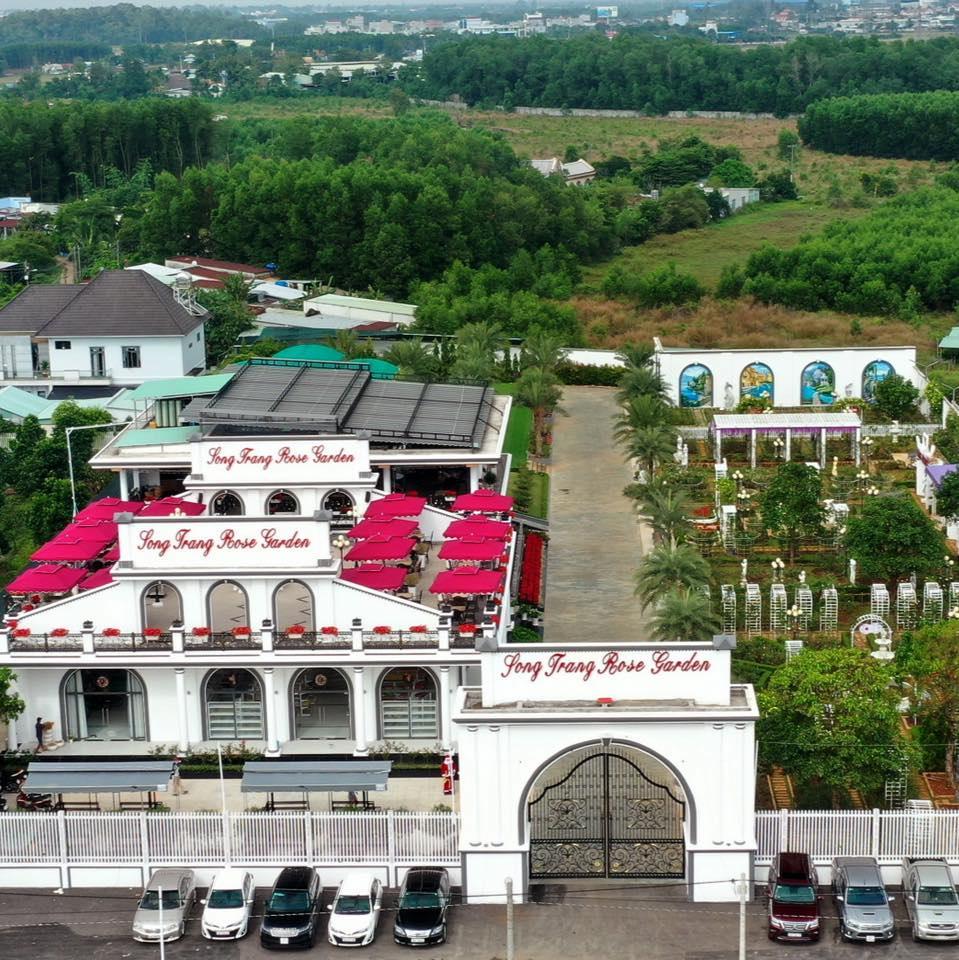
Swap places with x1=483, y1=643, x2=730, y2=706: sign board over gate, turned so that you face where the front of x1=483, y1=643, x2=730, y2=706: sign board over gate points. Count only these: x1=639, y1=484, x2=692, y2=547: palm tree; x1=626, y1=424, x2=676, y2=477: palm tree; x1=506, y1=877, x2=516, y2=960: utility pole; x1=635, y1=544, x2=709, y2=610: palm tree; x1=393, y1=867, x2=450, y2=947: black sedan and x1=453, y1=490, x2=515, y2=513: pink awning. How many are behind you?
4

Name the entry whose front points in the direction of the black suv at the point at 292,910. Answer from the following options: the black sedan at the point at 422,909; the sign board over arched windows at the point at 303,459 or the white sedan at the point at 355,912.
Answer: the sign board over arched windows

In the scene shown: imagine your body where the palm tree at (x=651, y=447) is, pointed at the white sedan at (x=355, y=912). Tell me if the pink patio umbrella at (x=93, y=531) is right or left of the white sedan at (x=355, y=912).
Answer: right

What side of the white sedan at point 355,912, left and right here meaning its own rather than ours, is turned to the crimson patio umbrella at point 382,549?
back

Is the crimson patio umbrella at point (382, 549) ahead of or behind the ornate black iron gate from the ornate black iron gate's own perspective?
behind

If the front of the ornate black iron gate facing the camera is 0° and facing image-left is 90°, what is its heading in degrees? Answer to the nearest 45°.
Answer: approximately 0°

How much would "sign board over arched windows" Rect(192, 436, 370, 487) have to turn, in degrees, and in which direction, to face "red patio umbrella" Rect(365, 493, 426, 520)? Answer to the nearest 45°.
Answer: approximately 45° to its left

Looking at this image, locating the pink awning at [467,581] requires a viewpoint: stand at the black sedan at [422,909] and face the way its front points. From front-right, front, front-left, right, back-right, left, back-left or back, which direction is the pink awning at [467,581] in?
back

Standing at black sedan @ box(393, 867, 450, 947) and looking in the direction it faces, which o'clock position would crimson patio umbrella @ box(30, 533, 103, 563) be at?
The crimson patio umbrella is roughly at 5 o'clock from the black sedan.

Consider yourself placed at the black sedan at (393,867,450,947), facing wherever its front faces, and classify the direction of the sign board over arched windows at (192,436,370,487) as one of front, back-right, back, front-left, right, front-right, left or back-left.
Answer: back

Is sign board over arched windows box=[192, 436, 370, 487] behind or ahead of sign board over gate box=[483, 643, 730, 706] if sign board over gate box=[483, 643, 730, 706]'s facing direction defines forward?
behind

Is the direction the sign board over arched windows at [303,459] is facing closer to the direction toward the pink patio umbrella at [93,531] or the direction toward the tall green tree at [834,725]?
the tall green tree

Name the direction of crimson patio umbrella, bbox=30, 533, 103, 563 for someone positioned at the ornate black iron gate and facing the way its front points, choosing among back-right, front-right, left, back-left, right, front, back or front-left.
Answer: back-right
